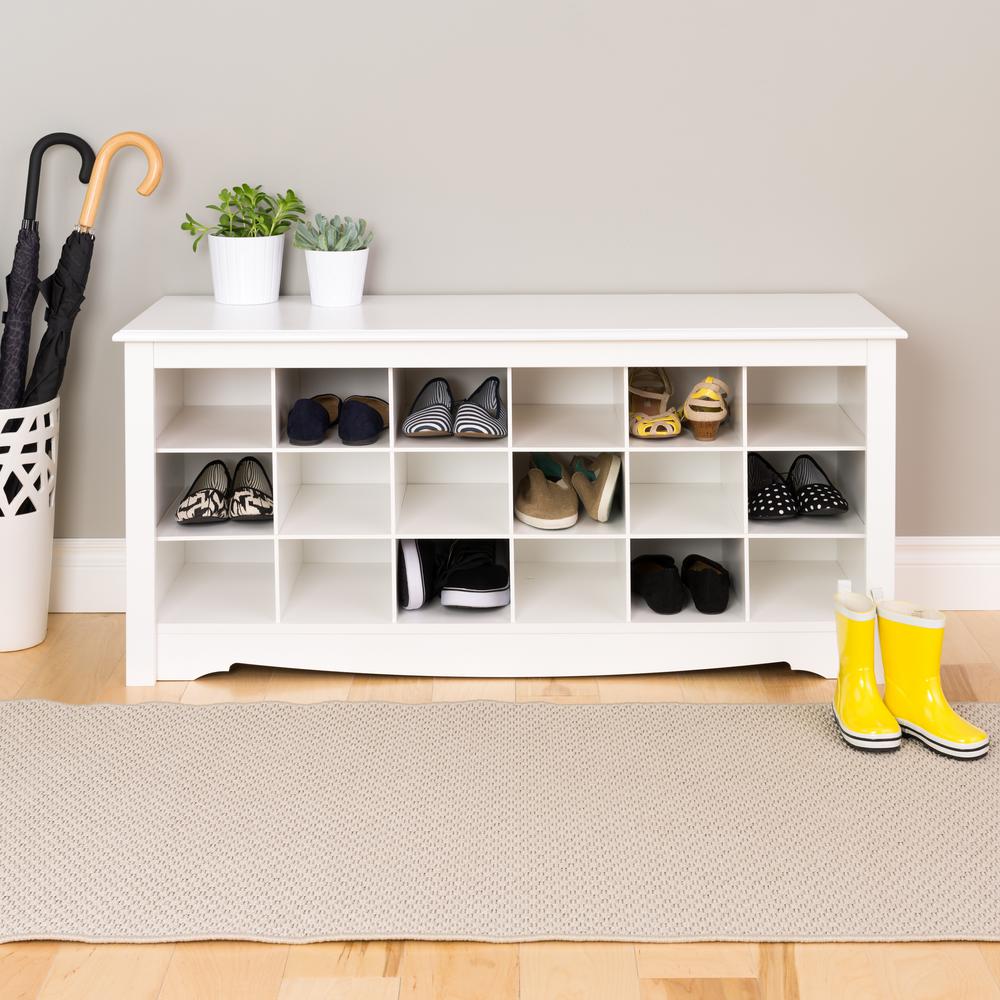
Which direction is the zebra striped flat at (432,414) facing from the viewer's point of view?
toward the camera

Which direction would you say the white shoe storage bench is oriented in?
toward the camera

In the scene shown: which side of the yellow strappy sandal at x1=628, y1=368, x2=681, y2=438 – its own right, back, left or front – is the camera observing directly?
front

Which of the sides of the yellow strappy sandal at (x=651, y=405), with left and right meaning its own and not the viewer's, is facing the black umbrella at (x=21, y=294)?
right
